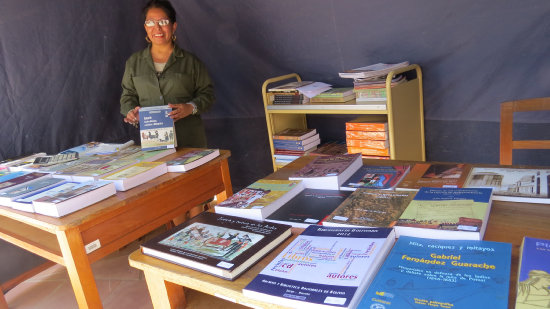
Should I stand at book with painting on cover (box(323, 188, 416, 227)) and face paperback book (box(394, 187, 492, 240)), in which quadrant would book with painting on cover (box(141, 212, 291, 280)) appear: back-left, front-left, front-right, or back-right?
back-right

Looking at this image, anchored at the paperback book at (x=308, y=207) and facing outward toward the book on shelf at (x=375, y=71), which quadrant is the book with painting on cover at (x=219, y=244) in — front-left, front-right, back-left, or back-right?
back-left

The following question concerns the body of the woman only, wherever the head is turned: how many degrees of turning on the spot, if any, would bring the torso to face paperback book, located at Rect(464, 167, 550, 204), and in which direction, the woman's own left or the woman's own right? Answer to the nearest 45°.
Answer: approximately 45° to the woman's own left

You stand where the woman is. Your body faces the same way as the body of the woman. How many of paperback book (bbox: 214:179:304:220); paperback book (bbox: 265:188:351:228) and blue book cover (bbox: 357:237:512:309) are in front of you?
3

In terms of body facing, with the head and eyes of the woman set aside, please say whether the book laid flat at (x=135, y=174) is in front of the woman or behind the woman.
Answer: in front

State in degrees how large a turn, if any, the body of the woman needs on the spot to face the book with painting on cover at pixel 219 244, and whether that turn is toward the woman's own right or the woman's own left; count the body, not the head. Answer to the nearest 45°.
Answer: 0° — they already face it

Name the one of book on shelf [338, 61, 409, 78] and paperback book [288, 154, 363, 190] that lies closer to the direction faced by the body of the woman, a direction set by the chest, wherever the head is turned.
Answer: the paperback book

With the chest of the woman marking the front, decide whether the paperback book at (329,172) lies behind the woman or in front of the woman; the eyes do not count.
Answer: in front

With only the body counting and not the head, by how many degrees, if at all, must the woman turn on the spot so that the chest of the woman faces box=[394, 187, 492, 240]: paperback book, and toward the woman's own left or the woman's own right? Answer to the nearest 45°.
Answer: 0° — they already face it

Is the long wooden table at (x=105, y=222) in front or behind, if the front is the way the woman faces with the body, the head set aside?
in front

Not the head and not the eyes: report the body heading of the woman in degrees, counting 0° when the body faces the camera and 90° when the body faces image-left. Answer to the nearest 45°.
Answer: approximately 0°

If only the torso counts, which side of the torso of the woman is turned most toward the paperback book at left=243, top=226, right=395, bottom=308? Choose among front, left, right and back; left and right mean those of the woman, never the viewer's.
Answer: front

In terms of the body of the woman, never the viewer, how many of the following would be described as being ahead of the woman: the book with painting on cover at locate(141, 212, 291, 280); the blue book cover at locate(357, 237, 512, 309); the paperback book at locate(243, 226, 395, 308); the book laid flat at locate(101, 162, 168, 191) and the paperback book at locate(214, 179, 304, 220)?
5
